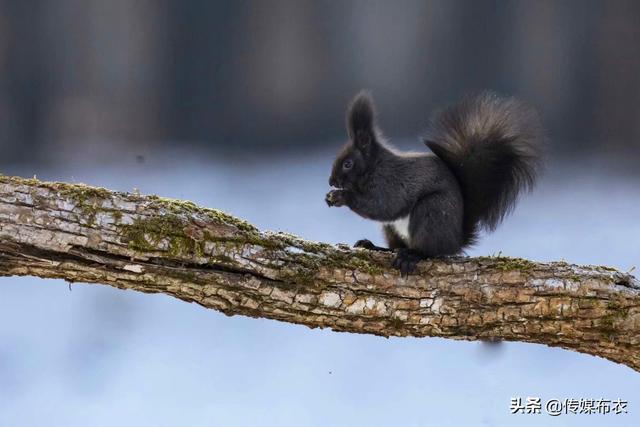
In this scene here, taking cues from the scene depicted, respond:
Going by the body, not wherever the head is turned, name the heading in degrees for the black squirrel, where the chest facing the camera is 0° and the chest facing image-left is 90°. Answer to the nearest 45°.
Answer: approximately 90°
